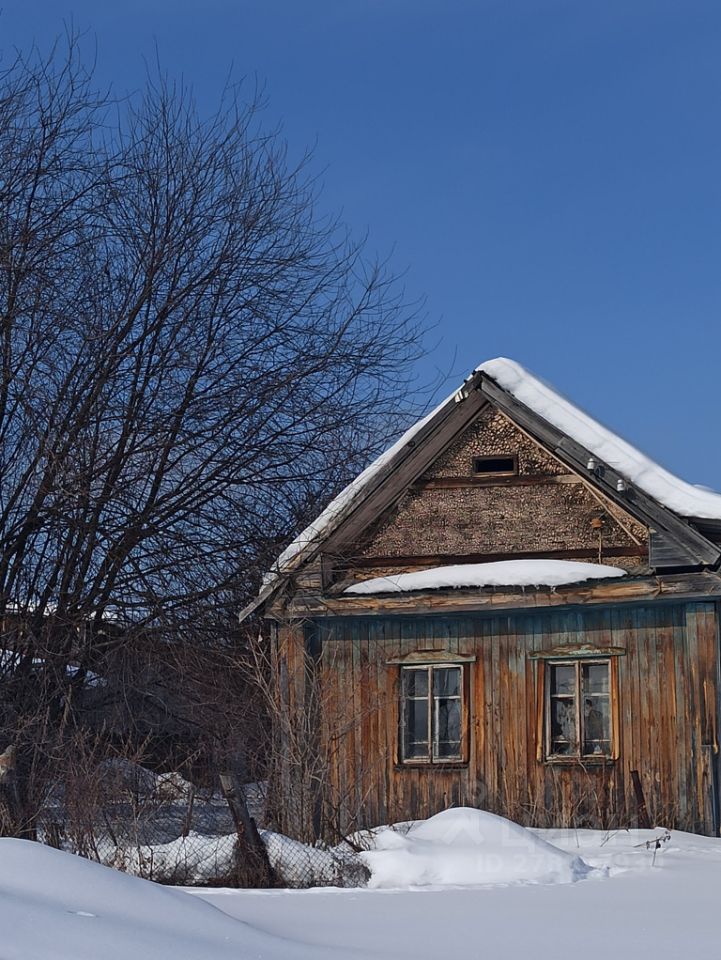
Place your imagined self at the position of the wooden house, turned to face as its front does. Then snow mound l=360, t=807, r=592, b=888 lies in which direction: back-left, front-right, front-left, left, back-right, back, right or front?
front

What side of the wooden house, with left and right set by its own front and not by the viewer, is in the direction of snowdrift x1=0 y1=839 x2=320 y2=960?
front

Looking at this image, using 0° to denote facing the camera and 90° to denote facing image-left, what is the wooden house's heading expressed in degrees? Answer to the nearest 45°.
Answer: approximately 0°

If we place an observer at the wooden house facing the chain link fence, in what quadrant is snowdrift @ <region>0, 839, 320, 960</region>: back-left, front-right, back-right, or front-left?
front-left

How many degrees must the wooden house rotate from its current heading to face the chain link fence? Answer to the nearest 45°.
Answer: approximately 45° to its right

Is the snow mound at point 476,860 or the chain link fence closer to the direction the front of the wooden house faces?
the snow mound
